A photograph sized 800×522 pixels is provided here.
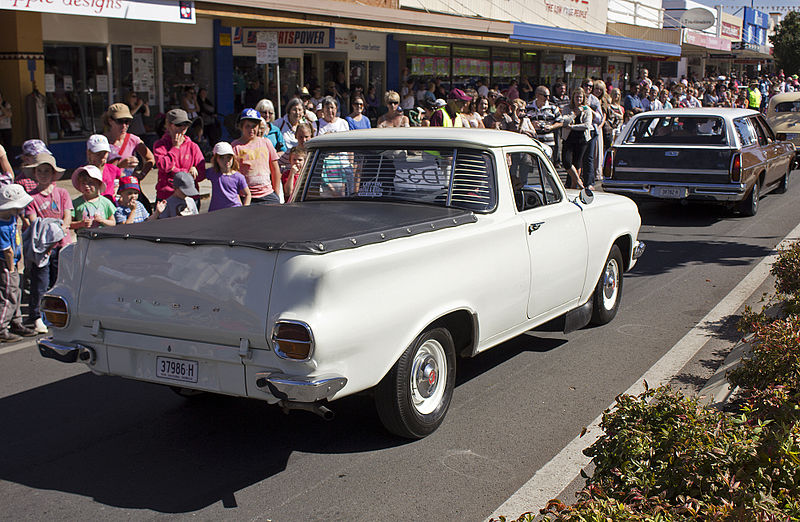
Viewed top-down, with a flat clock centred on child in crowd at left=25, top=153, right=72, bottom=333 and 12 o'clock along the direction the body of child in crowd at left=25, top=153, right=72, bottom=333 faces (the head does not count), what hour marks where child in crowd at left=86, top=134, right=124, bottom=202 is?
child in crowd at left=86, top=134, right=124, bottom=202 is roughly at 7 o'clock from child in crowd at left=25, top=153, right=72, bottom=333.

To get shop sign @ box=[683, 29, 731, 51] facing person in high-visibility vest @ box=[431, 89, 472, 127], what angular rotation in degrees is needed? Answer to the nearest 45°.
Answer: approximately 45° to its right

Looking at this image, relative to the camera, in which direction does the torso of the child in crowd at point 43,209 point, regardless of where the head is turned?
toward the camera

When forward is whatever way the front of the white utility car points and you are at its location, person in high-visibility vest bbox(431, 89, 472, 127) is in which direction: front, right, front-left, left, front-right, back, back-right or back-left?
front-left

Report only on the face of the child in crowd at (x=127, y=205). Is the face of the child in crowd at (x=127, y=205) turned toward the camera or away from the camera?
toward the camera

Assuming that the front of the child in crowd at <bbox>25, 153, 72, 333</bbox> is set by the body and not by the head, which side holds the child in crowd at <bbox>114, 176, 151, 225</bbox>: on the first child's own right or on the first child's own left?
on the first child's own left

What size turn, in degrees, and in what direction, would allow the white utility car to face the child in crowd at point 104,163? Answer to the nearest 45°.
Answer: approximately 90° to its left

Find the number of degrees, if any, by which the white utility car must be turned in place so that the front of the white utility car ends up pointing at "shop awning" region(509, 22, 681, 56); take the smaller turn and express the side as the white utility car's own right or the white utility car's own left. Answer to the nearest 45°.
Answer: approximately 45° to the white utility car's own left

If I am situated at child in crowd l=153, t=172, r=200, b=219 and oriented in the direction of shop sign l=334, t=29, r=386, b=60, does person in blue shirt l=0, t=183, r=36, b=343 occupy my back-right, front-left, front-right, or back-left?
back-left

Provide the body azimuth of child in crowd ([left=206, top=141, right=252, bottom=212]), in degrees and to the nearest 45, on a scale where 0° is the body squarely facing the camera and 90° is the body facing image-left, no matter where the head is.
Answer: approximately 0°

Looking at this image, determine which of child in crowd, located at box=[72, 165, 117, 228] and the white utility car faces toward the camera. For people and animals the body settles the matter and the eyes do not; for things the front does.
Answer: the child in crowd

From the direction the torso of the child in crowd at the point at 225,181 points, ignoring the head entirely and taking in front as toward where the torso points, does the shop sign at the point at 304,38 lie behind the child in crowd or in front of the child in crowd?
behind

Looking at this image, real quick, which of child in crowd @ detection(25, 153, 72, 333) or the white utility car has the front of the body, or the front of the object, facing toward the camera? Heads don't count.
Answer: the child in crowd

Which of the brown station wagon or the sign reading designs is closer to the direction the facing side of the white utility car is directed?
the brown station wagon
